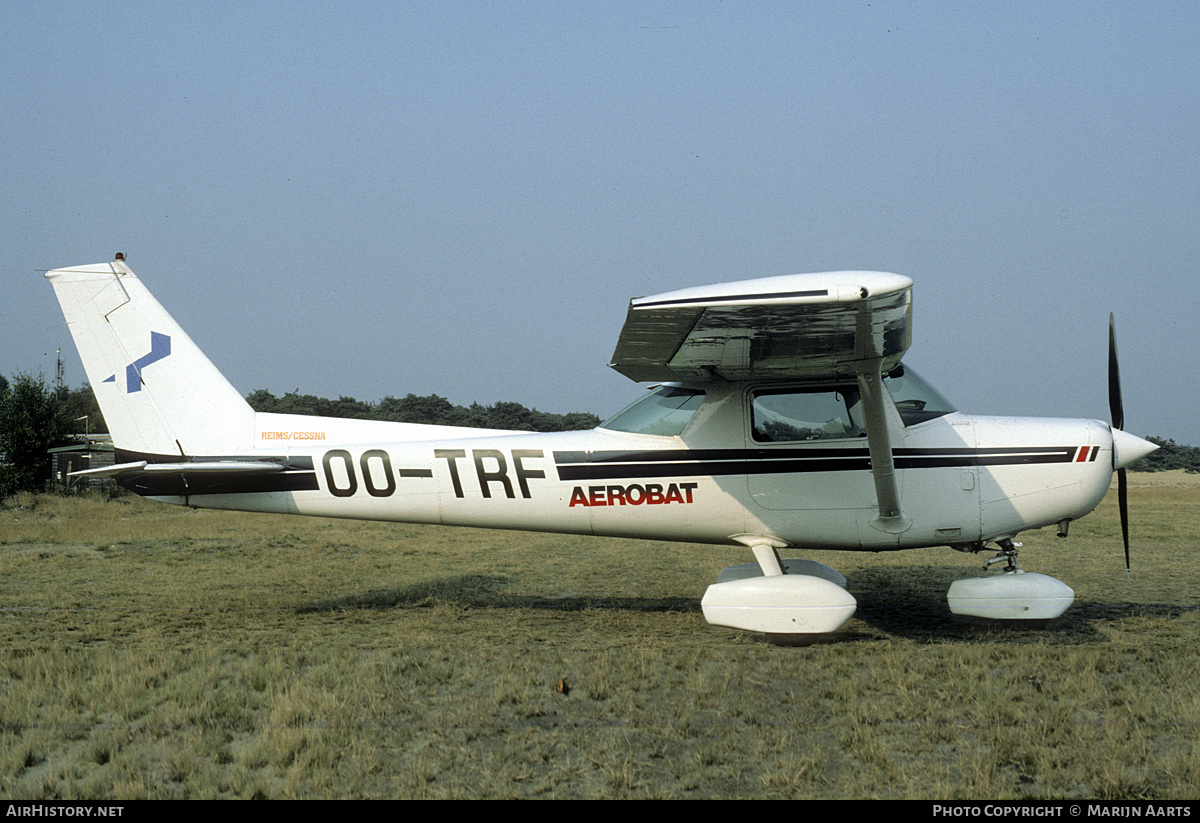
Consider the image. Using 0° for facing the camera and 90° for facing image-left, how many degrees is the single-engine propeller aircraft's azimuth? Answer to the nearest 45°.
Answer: approximately 270°
